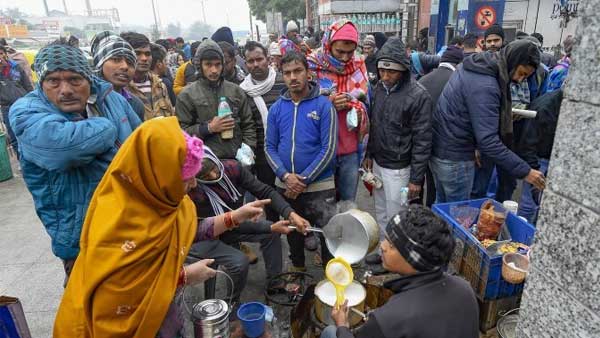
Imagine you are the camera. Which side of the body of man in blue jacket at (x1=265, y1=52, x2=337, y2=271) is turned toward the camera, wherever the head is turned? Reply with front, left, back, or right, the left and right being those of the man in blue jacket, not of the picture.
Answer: front

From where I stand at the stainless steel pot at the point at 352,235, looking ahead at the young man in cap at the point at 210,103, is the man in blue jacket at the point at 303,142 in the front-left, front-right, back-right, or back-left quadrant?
front-right

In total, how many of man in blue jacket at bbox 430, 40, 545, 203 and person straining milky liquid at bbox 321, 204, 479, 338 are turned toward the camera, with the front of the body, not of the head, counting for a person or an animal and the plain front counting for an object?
0

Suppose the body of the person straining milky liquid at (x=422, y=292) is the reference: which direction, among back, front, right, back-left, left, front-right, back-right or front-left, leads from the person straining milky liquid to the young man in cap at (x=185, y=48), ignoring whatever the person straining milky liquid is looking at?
front

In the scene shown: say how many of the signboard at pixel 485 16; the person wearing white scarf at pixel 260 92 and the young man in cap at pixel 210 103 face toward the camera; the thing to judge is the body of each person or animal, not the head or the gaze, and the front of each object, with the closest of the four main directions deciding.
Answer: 3

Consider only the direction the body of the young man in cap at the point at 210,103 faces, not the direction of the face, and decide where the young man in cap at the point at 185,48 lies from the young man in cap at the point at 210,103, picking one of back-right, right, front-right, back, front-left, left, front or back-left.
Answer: back

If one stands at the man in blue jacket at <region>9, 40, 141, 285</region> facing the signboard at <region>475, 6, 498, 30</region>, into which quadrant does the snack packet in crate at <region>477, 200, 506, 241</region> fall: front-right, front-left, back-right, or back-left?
front-right

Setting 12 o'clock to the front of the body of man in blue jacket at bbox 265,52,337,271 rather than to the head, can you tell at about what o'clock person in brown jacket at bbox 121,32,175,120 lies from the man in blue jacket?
The person in brown jacket is roughly at 4 o'clock from the man in blue jacket.

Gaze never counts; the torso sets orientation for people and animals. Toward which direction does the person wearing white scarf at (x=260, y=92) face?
toward the camera

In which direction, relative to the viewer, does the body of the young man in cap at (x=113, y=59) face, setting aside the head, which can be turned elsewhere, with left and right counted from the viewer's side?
facing the viewer and to the right of the viewer

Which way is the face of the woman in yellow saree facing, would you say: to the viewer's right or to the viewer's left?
to the viewer's right

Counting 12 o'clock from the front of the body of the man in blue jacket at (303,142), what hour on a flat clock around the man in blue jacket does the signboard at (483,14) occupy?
The signboard is roughly at 7 o'clock from the man in blue jacket.

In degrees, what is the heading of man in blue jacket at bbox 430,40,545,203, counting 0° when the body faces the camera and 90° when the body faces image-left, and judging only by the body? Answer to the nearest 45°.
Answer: approximately 270°

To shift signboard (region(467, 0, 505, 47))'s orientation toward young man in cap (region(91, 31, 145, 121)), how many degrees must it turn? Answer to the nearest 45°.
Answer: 0° — it already faces them

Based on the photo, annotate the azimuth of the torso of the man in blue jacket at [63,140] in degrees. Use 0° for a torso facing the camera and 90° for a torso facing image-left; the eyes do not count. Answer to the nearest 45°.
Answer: approximately 315°

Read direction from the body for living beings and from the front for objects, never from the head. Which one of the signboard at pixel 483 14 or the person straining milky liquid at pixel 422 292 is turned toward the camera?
the signboard

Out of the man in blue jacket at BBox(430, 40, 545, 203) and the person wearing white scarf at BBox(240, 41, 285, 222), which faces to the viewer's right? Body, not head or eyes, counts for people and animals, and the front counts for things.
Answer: the man in blue jacket

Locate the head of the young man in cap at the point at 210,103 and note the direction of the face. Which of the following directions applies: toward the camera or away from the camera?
toward the camera

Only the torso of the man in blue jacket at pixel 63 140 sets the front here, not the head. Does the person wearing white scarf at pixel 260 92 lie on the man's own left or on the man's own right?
on the man's own left
